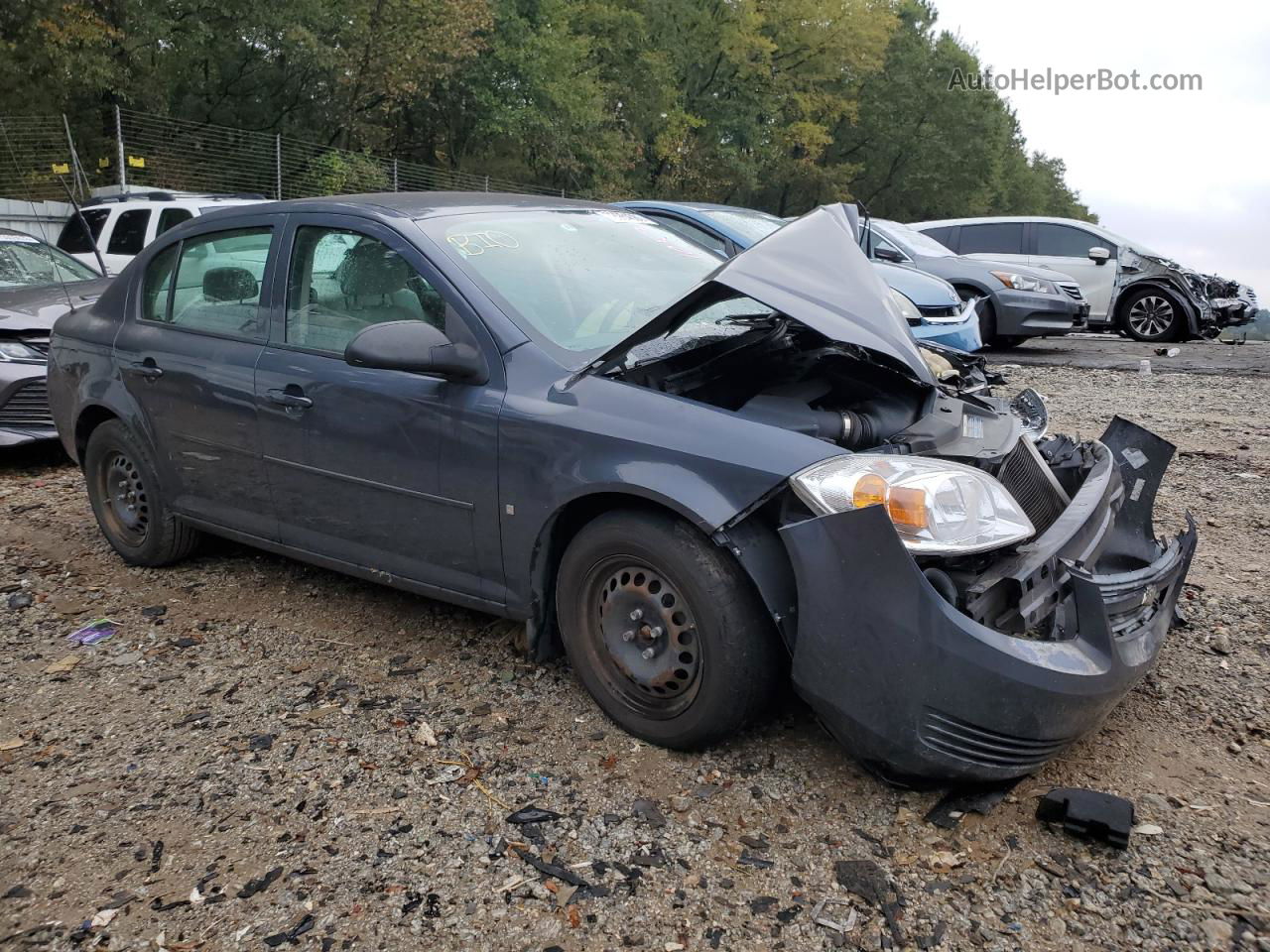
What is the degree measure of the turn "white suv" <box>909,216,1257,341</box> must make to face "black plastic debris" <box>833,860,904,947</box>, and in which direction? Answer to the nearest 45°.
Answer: approximately 90° to its right

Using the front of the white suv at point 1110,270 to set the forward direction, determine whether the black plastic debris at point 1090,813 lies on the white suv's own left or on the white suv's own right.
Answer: on the white suv's own right

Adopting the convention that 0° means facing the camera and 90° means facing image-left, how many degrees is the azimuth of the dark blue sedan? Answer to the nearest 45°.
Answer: approximately 315°

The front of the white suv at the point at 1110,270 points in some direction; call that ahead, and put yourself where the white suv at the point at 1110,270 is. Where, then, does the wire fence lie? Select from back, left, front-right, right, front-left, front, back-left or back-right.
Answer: back

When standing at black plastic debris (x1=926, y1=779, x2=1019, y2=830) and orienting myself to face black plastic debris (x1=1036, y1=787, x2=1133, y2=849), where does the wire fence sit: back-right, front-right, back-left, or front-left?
back-left

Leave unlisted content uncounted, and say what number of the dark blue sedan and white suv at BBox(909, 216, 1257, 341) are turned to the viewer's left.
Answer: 0

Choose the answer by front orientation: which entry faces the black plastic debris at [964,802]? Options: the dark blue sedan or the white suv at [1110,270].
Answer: the dark blue sedan

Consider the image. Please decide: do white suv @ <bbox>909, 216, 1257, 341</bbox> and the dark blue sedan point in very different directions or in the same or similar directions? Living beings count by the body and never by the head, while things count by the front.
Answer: same or similar directions

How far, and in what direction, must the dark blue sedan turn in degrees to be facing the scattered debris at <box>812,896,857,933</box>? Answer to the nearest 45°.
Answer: approximately 45° to its right

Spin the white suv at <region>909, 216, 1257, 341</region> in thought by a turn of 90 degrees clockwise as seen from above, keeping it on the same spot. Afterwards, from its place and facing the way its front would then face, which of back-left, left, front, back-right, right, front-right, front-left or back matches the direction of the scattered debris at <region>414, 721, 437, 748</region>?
front

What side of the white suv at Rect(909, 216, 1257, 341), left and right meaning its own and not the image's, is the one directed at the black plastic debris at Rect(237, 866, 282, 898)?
right

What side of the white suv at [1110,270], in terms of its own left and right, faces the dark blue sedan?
right

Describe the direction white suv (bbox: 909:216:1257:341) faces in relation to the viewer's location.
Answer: facing to the right of the viewer

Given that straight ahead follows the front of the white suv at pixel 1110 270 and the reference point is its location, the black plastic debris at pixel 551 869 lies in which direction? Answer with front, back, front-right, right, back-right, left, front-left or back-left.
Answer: right
